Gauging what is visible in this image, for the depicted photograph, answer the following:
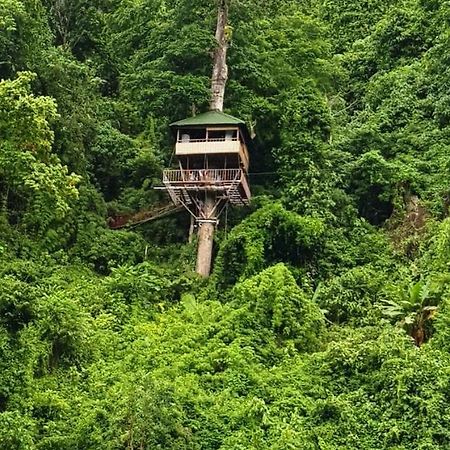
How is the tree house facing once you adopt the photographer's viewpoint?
facing the viewer
